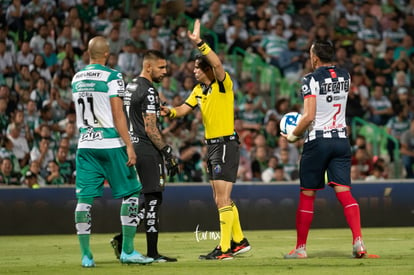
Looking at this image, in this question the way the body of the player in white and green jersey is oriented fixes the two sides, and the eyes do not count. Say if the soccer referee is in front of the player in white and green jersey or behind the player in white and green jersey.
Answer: in front

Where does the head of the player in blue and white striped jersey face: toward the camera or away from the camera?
away from the camera

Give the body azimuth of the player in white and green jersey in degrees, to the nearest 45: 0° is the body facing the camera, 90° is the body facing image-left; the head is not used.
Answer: approximately 225°

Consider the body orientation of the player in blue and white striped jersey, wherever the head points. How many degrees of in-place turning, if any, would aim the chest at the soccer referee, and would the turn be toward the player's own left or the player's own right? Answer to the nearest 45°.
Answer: approximately 45° to the player's own left

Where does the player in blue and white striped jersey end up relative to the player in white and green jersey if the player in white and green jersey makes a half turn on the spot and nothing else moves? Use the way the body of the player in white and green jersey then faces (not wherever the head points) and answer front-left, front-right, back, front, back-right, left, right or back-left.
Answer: back-left

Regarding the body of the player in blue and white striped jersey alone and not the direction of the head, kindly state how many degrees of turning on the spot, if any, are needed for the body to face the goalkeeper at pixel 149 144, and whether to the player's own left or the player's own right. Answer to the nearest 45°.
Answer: approximately 45° to the player's own left
